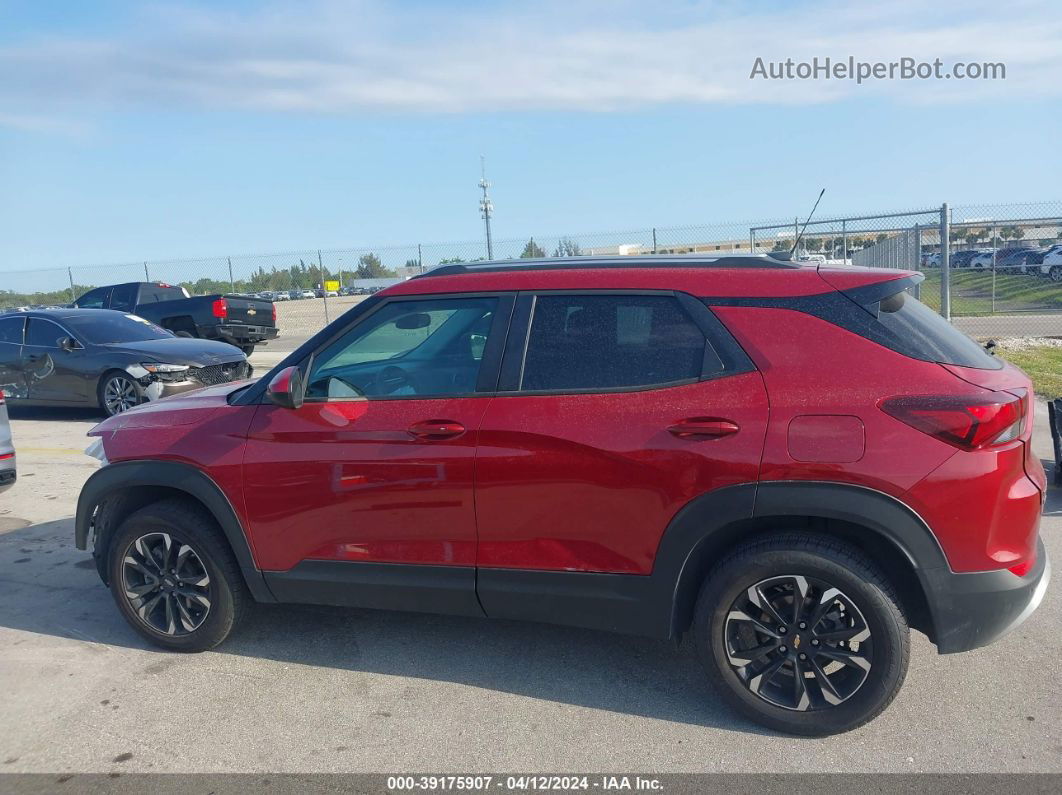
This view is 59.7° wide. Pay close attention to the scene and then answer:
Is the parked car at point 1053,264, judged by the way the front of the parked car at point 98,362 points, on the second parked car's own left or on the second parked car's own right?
on the second parked car's own left

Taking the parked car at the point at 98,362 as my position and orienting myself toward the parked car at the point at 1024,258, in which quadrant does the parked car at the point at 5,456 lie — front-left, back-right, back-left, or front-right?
back-right

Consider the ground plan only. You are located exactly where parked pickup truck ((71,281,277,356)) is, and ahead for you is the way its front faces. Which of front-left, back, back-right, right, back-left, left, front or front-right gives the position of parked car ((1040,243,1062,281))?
back-right

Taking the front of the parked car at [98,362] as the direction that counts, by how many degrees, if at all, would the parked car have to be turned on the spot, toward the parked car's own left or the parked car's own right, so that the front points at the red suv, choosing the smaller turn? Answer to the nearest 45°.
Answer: approximately 45° to the parked car's own right

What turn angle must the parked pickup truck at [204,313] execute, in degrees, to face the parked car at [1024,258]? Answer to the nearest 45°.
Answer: approximately 135° to its right

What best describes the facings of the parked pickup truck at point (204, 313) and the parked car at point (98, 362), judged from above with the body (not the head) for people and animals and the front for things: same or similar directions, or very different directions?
very different directions

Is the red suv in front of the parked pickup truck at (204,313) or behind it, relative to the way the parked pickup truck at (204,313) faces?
behind

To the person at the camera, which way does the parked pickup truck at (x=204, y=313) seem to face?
facing away from the viewer and to the left of the viewer

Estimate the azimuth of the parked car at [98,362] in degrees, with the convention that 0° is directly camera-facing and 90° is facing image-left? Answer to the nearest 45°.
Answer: approximately 315°

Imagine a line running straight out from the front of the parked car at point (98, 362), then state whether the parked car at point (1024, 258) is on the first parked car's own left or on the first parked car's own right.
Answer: on the first parked car's own left

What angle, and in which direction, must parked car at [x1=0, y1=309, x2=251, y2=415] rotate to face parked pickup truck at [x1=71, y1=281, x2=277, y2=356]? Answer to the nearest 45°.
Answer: approximately 135° to its left
